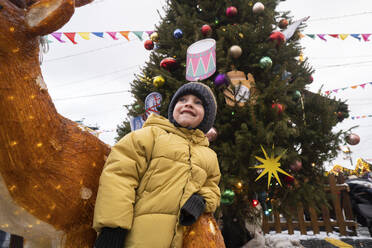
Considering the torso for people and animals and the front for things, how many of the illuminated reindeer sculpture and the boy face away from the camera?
0

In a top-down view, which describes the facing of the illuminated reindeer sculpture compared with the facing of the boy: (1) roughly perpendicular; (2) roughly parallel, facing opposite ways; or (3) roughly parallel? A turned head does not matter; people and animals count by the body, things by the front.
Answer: roughly perpendicular

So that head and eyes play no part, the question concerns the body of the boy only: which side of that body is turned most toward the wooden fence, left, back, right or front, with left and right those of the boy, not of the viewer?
left
